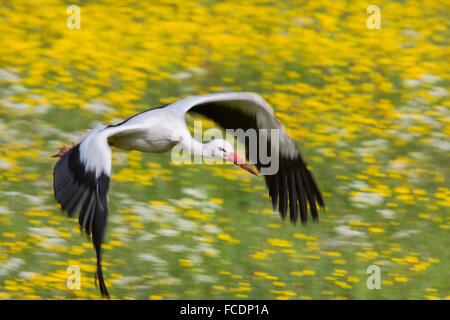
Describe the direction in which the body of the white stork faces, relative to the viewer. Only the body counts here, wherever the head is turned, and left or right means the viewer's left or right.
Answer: facing the viewer and to the right of the viewer
